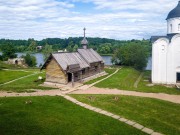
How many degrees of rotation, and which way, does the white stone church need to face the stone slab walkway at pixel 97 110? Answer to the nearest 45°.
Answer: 0° — it already faces it

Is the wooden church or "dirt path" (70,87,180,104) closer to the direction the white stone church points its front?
the dirt path

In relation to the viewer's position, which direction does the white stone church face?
facing the viewer

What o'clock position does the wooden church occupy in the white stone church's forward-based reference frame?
The wooden church is roughly at 2 o'clock from the white stone church.

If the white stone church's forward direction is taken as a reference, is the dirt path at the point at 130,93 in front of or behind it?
in front

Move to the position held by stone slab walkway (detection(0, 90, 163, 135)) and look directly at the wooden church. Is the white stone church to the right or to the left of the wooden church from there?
right
